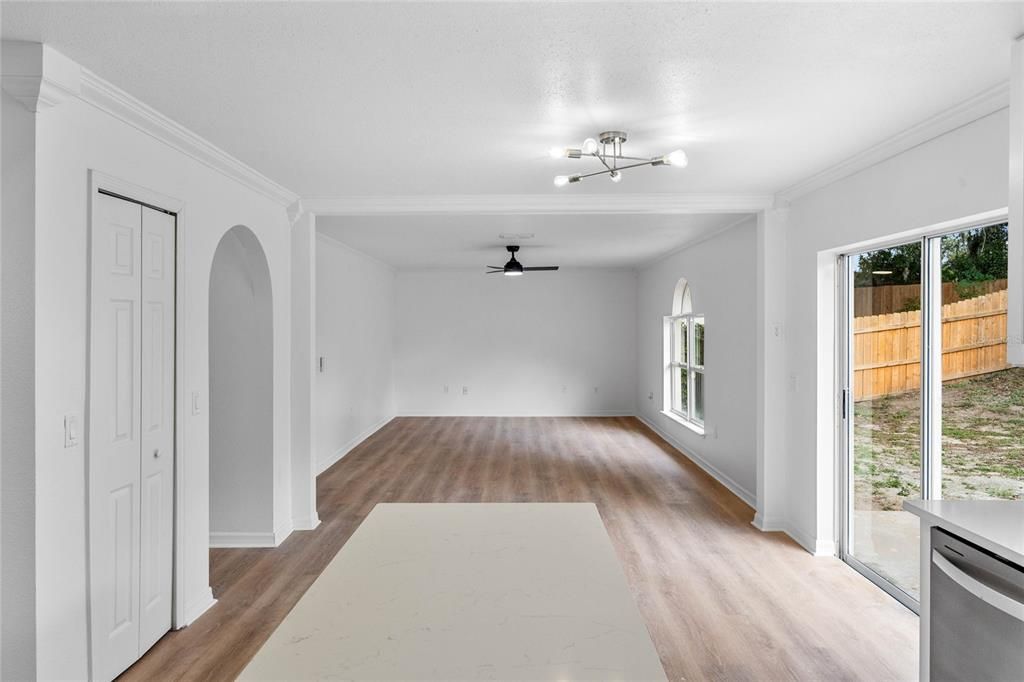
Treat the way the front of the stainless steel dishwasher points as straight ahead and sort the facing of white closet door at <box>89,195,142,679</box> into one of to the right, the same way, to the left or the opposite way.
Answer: the opposite way

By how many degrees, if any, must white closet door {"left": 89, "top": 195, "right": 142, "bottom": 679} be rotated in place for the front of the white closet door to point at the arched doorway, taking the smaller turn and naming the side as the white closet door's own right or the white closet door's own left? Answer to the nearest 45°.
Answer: approximately 90° to the white closet door's own left

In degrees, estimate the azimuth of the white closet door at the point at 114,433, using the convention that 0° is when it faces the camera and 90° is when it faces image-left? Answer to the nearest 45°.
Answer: approximately 315°

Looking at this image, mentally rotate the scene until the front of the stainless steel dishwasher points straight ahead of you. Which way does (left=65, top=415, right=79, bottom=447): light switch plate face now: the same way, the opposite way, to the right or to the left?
the opposite way

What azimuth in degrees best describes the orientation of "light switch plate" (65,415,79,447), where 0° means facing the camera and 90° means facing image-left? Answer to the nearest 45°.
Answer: approximately 315°

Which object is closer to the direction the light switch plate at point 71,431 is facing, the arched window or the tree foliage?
the tree foliage
